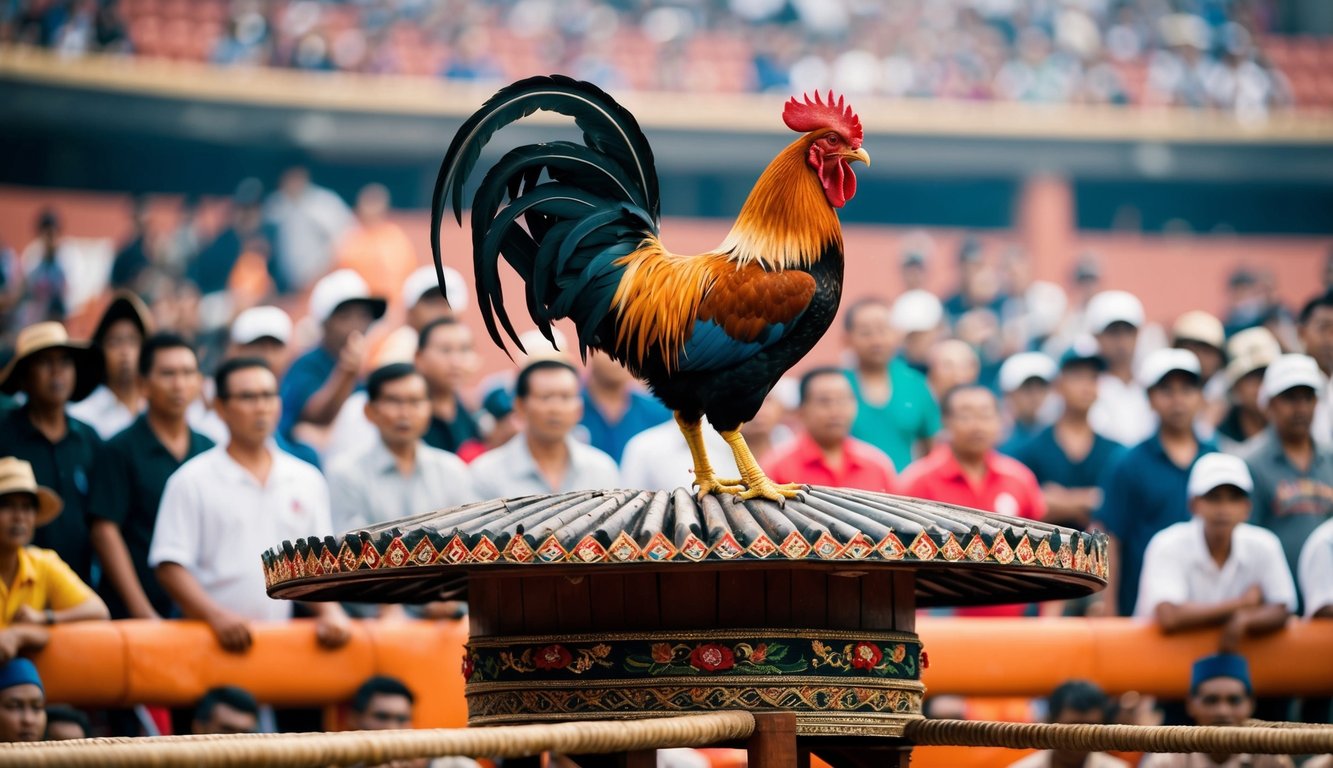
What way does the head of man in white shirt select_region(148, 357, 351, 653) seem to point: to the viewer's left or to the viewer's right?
to the viewer's right

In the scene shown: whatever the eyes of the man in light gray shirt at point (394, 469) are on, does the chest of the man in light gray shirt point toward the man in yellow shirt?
no

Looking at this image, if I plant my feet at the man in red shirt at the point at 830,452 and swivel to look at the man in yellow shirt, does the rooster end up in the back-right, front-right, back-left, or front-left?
front-left

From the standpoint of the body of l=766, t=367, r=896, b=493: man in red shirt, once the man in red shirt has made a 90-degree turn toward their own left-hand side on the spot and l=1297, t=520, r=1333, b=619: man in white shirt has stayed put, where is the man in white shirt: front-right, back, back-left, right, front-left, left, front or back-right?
front

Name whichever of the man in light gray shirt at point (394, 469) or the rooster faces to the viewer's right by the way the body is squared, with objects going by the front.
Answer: the rooster

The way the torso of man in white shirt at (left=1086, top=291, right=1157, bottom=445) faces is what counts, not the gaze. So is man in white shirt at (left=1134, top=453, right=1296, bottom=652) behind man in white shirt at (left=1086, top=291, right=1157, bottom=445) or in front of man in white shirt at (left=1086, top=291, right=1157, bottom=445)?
in front

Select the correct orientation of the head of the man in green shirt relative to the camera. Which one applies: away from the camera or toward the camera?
toward the camera

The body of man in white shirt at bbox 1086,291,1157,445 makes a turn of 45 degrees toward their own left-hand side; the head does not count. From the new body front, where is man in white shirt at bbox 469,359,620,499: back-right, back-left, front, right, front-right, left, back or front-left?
right

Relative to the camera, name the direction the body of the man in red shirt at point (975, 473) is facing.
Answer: toward the camera

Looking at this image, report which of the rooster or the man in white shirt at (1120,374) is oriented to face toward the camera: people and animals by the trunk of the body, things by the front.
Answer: the man in white shirt

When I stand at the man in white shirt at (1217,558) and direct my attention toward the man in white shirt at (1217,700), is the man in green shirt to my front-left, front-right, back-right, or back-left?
back-right

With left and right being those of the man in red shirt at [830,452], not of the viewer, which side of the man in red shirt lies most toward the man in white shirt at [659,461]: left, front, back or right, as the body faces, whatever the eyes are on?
right

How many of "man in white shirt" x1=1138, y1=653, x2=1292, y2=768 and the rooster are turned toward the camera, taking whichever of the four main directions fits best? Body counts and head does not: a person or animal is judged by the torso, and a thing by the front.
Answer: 1

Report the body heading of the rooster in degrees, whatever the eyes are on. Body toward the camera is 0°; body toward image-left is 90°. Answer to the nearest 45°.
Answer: approximately 270°

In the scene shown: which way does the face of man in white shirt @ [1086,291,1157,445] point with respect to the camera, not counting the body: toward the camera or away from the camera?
toward the camera

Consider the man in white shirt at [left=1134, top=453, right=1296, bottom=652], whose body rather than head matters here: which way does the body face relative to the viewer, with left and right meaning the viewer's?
facing the viewer

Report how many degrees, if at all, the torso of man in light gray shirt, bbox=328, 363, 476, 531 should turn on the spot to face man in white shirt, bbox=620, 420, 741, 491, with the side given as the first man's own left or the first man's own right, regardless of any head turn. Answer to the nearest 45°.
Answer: approximately 90° to the first man's own left

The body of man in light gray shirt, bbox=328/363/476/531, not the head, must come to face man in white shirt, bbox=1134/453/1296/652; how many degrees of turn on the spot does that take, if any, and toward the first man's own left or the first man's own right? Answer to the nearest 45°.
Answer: approximately 90° to the first man's own left

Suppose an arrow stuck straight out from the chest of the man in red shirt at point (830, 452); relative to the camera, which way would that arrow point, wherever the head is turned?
toward the camera

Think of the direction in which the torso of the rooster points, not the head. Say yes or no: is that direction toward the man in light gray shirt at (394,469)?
no

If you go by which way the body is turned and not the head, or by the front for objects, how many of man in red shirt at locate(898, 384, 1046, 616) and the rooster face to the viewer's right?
1
